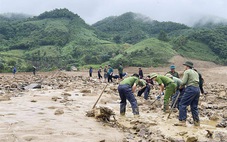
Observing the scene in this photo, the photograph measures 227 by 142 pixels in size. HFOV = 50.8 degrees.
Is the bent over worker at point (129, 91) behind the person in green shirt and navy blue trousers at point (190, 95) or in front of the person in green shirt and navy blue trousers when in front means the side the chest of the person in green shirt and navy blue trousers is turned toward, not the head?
in front

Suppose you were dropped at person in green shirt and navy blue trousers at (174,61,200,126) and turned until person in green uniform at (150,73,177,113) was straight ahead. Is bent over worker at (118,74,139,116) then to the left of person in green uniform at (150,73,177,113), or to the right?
left

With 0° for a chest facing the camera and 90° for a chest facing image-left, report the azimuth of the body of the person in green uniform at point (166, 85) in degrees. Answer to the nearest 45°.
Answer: approximately 90°

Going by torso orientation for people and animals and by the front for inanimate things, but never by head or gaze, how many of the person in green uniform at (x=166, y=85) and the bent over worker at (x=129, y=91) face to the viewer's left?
1

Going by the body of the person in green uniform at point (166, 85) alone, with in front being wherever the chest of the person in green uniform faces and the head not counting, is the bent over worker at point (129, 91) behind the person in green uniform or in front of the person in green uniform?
in front

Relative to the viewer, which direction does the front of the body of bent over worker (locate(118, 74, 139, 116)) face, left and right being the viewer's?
facing away from the viewer and to the right of the viewer

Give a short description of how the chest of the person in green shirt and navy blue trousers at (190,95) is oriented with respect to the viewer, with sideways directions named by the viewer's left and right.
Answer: facing away from the viewer and to the left of the viewer
